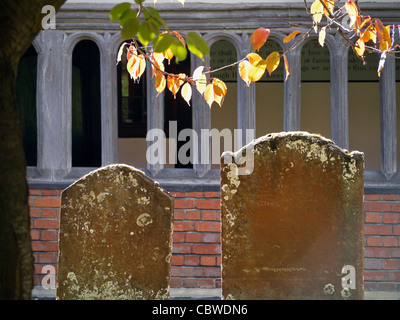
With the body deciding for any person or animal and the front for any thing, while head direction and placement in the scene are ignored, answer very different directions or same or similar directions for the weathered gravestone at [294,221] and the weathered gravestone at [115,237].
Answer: same or similar directions

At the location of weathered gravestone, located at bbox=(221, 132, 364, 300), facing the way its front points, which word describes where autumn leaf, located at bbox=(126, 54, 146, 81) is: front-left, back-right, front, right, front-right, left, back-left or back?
right

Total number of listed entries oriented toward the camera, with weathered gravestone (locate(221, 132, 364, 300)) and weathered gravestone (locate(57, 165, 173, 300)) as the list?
2

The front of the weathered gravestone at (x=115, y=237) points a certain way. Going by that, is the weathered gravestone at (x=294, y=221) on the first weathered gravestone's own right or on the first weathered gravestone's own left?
on the first weathered gravestone's own left

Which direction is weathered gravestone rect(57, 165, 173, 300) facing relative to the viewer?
toward the camera
